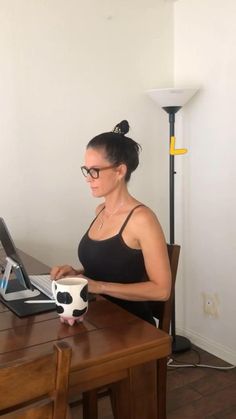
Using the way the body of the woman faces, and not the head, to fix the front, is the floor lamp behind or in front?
behind

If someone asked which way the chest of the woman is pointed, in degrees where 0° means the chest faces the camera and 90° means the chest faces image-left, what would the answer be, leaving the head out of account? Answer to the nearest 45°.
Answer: approximately 45°

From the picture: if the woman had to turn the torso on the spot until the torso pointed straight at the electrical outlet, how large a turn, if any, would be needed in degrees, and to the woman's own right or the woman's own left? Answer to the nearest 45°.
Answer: approximately 180°

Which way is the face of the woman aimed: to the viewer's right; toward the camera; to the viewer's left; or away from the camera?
to the viewer's left
